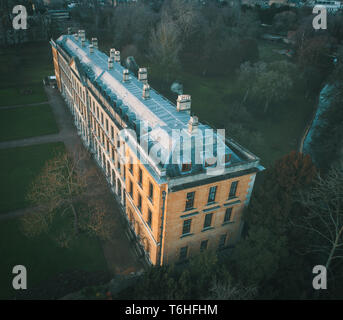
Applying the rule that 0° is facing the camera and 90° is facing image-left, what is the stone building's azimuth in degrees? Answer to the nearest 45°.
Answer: approximately 45°
